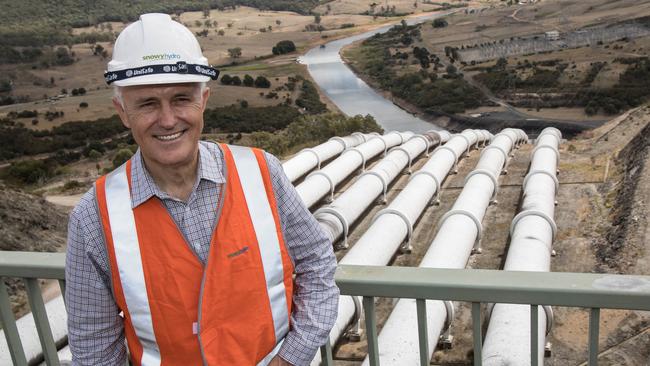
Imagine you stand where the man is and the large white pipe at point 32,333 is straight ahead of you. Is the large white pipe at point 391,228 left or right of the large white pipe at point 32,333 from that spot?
right

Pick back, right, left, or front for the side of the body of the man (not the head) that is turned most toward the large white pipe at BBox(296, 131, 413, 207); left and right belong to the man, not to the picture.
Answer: back

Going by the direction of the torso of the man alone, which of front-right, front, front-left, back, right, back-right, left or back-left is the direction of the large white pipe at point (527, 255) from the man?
back-left

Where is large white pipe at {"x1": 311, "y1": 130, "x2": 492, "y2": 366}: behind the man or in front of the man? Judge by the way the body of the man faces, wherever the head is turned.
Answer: behind

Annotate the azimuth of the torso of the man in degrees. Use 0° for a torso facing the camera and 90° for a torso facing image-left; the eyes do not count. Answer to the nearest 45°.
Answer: approximately 0°

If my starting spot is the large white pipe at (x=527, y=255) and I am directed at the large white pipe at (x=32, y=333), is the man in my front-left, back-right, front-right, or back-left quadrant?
front-left

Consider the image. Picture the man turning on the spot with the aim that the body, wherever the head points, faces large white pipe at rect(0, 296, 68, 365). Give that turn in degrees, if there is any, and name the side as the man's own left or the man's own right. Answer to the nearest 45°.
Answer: approximately 135° to the man's own right

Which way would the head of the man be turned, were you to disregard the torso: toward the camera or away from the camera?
toward the camera

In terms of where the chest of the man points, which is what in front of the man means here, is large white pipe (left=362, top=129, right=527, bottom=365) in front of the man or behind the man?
behind

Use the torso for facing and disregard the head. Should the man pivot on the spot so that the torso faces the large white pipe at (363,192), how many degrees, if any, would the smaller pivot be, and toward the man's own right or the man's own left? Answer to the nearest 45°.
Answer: approximately 180°

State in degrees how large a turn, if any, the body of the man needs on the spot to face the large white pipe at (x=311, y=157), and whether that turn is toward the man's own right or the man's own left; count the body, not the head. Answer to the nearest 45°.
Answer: approximately 180°
